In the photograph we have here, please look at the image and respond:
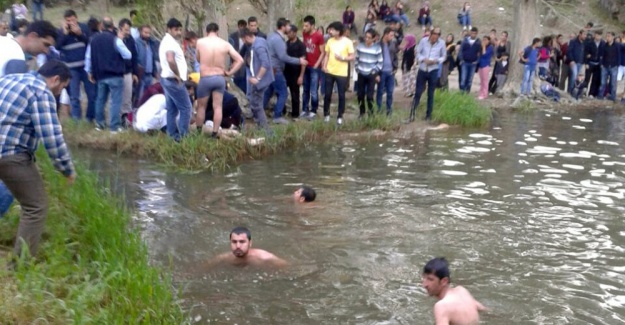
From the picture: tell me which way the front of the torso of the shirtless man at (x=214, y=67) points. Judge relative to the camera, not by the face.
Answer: away from the camera

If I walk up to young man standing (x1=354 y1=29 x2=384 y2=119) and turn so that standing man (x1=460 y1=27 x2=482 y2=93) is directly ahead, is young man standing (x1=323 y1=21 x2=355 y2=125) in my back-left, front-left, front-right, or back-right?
back-left

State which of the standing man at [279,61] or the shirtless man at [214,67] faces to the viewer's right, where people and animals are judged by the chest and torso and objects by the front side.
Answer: the standing man

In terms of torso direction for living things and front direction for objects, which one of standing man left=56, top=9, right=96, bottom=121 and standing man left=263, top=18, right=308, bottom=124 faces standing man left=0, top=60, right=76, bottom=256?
standing man left=56, top=9, right=96, bottom=121

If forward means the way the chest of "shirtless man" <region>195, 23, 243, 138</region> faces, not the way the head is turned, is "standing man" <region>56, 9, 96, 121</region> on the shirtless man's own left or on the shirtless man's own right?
on the shirtless man's own left

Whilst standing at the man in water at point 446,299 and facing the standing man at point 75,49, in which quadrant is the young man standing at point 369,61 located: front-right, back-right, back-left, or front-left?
front-right

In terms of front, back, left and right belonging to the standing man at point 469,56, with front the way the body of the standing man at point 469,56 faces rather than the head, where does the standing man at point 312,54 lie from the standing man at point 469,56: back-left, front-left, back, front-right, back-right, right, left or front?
front-right

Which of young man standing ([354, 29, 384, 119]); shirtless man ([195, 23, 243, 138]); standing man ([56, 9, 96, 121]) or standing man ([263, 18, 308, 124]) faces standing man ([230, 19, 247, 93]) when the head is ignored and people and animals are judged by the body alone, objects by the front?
the shirtless man

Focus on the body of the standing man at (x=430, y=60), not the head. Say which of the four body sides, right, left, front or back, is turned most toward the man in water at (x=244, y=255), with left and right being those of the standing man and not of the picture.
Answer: front

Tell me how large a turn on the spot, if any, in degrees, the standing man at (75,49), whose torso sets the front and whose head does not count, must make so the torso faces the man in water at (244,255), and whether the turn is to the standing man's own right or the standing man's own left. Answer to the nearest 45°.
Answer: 0° — they already face them

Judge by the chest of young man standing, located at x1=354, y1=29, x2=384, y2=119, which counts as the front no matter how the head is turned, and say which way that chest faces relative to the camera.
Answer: toward the camera

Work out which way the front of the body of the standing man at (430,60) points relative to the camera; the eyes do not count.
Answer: toward the camera

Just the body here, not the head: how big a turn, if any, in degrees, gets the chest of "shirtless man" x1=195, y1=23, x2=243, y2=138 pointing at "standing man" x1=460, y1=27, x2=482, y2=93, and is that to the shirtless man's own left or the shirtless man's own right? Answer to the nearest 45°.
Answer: approximately 45° to the shirtless man's own right

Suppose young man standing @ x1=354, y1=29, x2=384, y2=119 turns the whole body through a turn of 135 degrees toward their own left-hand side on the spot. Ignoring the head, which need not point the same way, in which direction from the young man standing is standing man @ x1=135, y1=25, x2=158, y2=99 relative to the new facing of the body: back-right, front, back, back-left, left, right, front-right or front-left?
back-left

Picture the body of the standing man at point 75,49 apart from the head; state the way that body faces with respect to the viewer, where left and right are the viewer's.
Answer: facing the viewer
